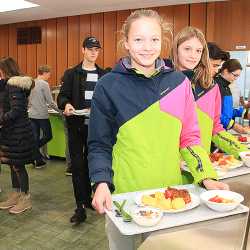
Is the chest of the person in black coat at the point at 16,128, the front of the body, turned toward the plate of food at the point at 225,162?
no

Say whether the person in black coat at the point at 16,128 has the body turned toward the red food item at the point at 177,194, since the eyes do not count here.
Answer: no

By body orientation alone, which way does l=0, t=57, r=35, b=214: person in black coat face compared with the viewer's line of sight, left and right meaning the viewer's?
facing to the left of the viewer

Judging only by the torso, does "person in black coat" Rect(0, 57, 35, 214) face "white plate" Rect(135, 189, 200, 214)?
no

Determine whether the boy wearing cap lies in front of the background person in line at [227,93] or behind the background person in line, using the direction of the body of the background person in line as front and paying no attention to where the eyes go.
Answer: behind

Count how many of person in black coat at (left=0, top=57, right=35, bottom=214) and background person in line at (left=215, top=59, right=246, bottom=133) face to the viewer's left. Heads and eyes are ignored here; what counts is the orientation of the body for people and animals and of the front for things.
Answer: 1
